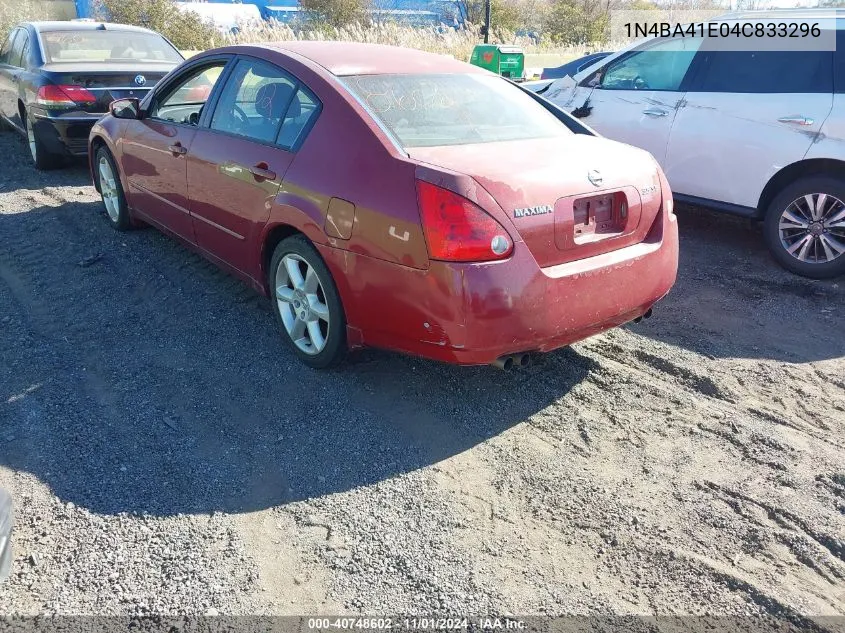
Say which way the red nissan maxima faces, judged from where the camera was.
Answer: facing away from the viewer and to the left of the viewer

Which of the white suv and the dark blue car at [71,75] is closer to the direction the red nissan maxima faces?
the dark blue car

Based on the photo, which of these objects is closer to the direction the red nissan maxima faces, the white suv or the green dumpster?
the green dumpster

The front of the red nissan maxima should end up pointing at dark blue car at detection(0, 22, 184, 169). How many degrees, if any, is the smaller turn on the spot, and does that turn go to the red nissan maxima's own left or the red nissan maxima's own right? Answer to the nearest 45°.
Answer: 0° — it already faces it

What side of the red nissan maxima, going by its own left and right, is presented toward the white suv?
right

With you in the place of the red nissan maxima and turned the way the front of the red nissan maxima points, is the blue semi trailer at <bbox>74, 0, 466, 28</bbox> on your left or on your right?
on your right

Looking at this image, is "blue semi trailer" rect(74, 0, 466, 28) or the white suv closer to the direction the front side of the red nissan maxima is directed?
the blue semi trailer

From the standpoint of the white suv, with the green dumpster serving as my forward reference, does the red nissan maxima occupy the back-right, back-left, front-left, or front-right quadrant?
back-left
